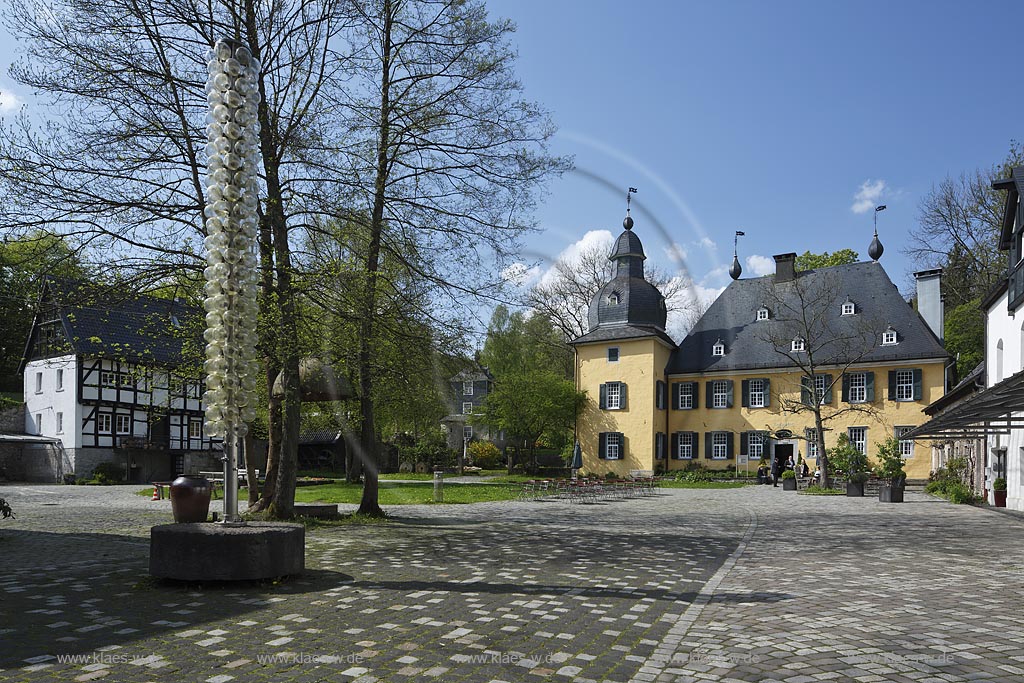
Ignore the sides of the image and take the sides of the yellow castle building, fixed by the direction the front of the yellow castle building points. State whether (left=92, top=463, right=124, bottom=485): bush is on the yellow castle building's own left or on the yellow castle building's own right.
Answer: on the yellow castle building's own right

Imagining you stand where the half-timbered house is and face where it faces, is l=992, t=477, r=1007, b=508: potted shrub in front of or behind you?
in front

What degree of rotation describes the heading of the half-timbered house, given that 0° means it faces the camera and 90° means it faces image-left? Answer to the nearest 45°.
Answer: approximately 315°

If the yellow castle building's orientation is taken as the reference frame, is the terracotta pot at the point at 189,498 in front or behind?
in front

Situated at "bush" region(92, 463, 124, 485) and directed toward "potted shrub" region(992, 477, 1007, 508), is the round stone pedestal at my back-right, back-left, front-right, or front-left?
front-right

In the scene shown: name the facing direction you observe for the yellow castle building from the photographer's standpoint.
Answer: facing the viewer

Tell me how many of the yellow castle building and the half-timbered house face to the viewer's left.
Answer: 0
